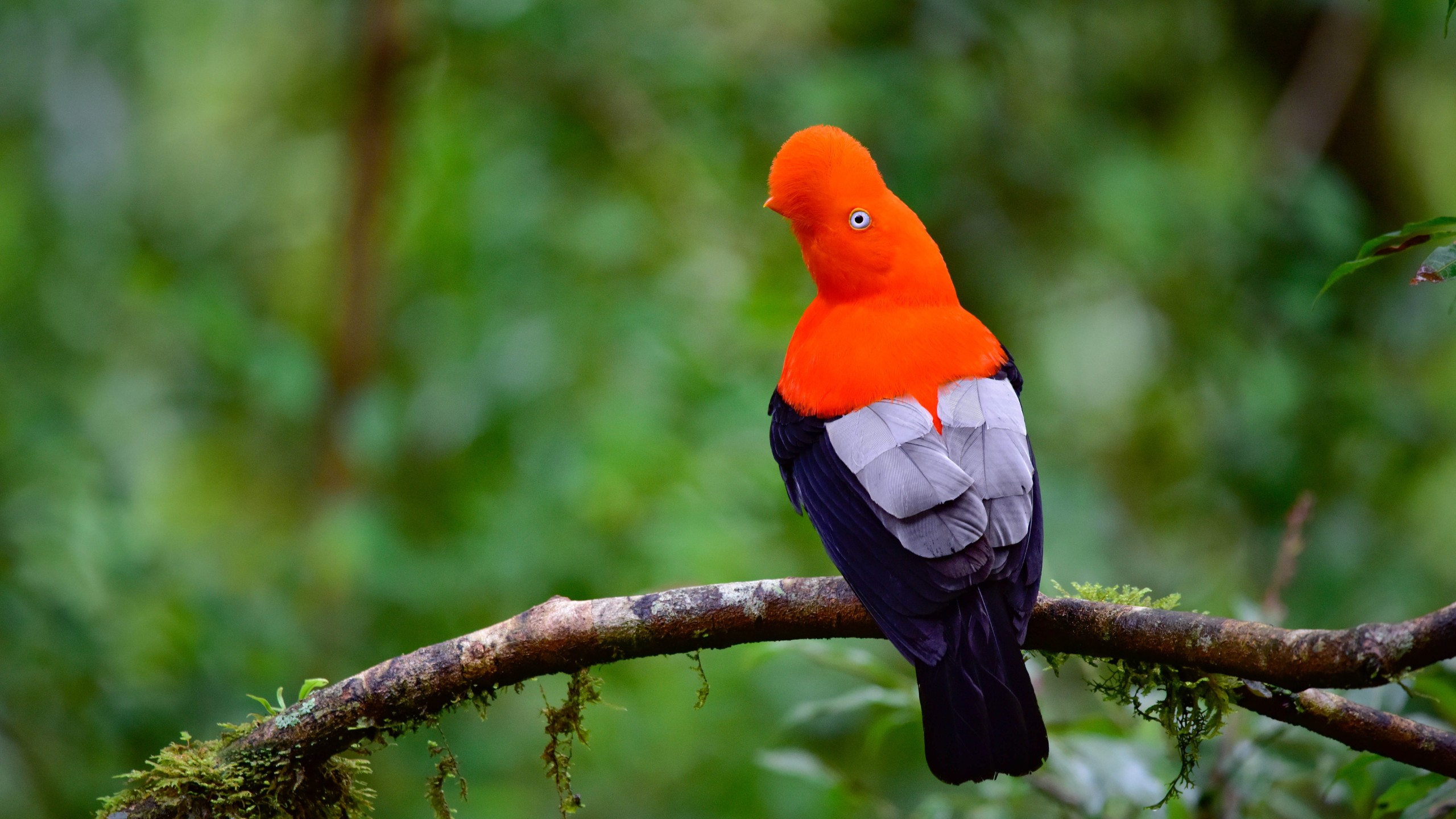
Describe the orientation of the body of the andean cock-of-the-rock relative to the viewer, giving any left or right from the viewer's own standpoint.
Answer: facing away from the viewer and to the left of the viewer
